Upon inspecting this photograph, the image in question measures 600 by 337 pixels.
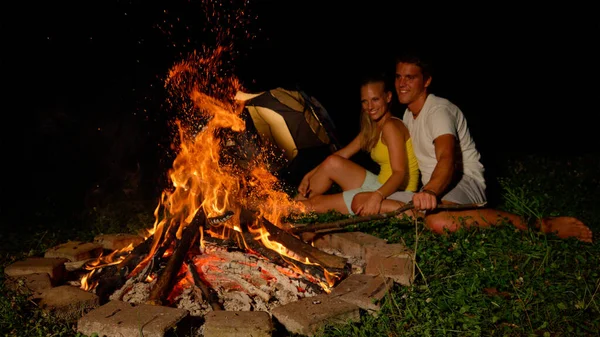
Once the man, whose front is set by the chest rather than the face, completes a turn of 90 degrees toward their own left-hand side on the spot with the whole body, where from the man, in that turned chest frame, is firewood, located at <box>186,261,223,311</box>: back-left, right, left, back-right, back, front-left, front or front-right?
right

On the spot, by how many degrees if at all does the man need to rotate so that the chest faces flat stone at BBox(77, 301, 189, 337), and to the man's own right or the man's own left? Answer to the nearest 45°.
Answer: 0° — they already face it

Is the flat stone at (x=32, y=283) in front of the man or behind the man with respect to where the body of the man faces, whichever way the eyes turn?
in front

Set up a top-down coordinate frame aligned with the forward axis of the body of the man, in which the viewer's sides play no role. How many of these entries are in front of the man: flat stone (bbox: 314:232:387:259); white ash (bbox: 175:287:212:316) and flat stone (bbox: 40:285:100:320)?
3

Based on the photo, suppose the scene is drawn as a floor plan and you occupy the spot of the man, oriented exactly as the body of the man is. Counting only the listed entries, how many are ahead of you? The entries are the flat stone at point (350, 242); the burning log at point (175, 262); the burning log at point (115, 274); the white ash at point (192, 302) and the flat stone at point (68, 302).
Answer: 5

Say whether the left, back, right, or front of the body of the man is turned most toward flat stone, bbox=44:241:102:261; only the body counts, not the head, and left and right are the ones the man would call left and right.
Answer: front

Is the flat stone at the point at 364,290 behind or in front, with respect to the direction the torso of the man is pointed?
in front

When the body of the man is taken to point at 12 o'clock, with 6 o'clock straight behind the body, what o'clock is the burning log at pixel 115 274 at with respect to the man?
The burning log is roughly at 12 o'clock from the man.

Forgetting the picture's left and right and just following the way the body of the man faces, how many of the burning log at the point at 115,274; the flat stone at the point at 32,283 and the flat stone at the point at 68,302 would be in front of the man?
3

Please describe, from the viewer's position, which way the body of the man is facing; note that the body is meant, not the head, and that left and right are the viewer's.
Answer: facing the viewer and to the left of the viewer

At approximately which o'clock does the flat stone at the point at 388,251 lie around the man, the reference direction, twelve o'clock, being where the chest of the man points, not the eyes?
The flat stone is roughly at 11 o'clock from the man.

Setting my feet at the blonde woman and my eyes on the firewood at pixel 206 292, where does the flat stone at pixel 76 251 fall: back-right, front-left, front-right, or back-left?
front-right

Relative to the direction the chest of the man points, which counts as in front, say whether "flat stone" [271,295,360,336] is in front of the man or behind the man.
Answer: in front

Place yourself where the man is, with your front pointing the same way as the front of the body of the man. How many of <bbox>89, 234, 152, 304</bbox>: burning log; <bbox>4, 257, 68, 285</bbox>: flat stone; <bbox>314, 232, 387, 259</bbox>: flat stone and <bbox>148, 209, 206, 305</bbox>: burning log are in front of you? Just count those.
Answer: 4

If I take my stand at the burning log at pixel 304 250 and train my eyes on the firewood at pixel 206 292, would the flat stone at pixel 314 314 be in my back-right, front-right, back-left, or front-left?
front-left

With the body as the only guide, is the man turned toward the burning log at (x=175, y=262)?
yes

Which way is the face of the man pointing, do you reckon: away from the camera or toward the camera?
toward the camera
